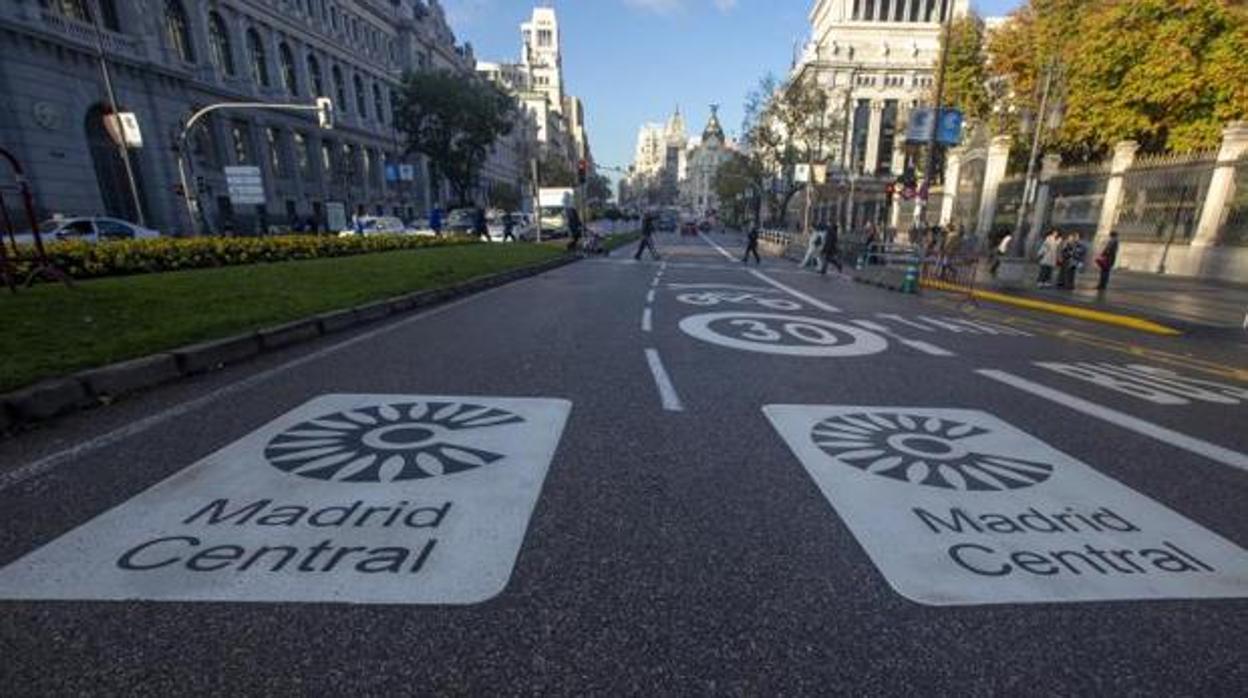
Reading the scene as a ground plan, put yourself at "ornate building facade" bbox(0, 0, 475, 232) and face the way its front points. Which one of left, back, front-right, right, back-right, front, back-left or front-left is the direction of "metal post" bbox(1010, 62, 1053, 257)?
front

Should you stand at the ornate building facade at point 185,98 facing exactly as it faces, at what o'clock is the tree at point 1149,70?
The tree is roughly at 12 o'clock from the ornate building facade.

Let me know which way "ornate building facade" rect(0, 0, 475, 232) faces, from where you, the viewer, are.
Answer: facing the viewer and to the right of the viewer

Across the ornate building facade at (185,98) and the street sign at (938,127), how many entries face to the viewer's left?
0

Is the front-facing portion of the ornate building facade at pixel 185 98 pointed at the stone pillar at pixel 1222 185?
yes

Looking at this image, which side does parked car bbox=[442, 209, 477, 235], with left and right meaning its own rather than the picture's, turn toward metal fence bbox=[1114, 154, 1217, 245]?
left

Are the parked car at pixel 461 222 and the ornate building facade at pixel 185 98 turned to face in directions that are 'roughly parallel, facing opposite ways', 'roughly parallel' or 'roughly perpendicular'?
roughly perpendicular

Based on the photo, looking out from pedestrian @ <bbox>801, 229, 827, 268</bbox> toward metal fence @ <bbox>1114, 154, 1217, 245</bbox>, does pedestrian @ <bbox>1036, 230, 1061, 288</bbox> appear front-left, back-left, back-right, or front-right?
front-right

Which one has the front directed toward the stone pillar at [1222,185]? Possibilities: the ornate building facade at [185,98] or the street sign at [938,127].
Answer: the ornate building facade

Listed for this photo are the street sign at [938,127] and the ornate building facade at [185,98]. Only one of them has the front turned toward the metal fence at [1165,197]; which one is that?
the ornate building facade

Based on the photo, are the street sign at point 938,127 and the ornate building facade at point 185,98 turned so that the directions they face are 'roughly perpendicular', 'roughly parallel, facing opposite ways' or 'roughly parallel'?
roughly perpendicular

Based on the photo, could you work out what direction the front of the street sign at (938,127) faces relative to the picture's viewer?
facing the viewer

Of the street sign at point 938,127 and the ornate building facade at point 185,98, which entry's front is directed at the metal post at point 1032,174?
the ornate building facade
